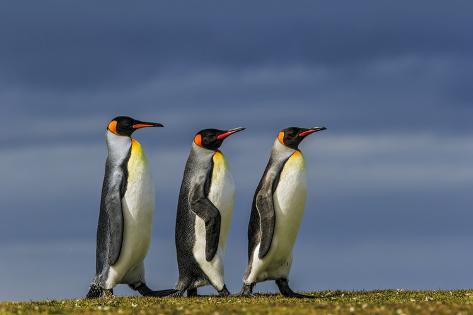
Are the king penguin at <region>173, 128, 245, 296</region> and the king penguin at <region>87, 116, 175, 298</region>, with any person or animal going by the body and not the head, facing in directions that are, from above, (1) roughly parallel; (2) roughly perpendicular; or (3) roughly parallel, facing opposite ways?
roughly parallel

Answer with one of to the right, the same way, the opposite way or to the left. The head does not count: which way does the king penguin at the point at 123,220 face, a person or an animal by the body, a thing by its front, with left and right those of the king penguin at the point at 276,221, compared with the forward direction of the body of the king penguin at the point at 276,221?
the same way

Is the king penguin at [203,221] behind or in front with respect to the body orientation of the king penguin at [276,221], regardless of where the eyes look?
behind

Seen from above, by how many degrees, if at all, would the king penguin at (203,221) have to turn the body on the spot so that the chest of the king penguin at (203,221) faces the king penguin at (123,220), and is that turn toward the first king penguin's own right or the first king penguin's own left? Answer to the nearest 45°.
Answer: approximately 180°

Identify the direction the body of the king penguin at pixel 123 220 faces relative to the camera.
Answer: to the viewer's right

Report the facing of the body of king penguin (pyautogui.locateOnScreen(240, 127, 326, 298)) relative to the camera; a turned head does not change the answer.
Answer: to the viewer's right

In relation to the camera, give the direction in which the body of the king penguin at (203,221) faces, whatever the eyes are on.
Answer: to the viewer's right

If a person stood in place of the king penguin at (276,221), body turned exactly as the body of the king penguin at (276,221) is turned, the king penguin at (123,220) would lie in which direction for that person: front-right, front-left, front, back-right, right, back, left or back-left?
back

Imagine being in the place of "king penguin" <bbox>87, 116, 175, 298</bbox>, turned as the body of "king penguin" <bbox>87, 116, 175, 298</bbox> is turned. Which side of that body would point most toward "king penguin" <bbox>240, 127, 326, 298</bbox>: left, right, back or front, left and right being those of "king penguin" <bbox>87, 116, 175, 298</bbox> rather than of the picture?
front

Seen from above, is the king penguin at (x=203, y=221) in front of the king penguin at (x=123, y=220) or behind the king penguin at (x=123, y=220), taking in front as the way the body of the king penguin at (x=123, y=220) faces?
in front

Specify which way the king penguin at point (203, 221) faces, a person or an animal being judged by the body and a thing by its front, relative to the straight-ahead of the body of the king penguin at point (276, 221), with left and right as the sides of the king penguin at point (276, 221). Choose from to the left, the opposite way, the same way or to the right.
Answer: the same way
